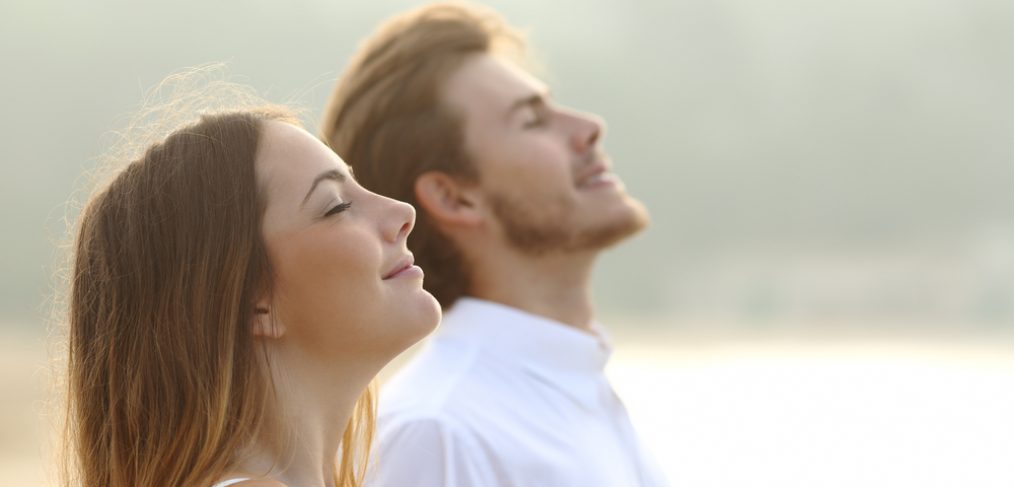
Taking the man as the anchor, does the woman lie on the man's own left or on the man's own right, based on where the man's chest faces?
on the man's own right

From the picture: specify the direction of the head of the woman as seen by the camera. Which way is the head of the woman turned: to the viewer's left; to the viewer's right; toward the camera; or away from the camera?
to the viewer's right

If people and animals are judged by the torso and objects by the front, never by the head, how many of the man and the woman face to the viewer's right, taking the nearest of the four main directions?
2

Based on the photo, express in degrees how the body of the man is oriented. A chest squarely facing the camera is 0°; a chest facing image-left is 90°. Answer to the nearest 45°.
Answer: approximately 270°

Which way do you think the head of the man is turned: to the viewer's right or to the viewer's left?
to the viewer's right

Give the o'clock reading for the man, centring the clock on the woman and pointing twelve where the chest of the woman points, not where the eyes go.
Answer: The man is roughly at 10 o'clock from the woman.

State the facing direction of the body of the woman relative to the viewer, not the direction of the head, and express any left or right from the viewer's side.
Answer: facing to the right of the viewer
